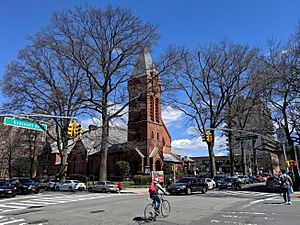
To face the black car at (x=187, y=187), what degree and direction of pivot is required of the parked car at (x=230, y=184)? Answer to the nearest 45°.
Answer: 0° — it already faces it

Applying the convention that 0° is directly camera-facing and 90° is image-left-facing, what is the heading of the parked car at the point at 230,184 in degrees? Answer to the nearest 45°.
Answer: approximately 45°

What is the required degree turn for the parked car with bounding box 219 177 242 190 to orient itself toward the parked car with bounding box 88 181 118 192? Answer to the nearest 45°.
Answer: approximately 45° to its right

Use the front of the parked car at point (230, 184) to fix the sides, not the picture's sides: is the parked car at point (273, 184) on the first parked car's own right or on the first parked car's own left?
on the first parked car's own left
